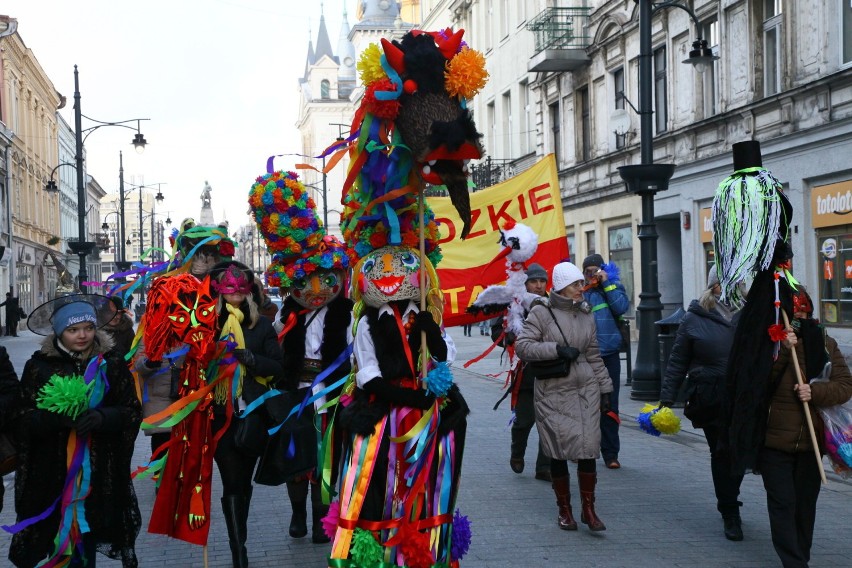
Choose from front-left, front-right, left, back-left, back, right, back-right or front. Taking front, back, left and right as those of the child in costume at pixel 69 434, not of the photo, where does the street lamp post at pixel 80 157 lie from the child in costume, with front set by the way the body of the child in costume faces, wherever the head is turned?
back

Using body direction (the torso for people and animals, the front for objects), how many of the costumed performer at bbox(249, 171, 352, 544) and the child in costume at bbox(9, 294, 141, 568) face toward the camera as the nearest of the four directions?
2

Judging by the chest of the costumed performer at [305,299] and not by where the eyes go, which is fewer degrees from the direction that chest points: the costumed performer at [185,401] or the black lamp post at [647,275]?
the costumed performer

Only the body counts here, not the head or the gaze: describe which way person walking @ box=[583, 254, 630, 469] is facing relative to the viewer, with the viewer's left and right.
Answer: facing the viewer and to the left of the viewer

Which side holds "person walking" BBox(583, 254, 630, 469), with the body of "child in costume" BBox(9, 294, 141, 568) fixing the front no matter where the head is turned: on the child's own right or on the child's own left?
on the child's own left

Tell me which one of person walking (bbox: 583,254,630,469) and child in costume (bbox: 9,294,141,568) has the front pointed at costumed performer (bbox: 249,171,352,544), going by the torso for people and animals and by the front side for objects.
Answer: the person walking

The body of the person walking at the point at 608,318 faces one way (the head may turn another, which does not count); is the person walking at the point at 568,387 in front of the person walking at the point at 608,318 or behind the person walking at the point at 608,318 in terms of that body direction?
in front

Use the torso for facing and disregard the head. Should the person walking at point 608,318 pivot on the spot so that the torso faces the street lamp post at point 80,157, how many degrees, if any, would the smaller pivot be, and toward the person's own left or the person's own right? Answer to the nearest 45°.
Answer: approximately 90° to the person's own right

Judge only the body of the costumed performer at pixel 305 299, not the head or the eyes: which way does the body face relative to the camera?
toward the camera

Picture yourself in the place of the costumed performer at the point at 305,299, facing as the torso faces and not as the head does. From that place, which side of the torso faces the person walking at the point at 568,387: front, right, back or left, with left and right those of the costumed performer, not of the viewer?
left

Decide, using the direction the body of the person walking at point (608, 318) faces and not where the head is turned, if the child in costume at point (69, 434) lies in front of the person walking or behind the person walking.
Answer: in front
